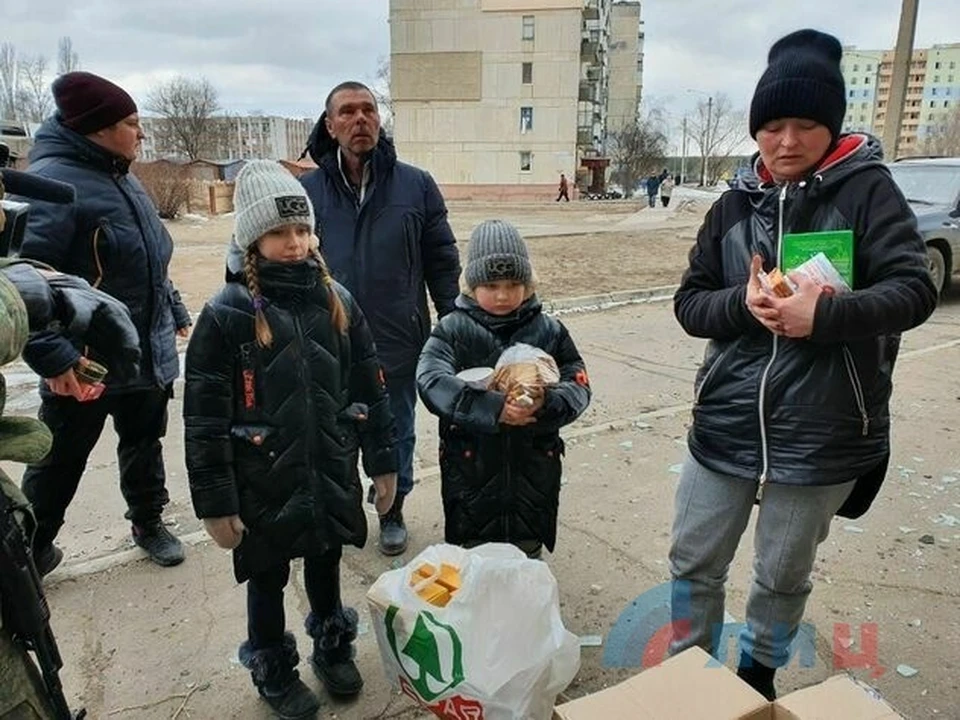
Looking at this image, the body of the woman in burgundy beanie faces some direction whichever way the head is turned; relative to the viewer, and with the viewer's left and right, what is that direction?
facing the viewer and to the right of the viewer

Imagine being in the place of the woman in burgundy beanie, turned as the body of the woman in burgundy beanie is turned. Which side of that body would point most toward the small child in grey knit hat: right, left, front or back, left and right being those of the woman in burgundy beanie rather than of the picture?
front

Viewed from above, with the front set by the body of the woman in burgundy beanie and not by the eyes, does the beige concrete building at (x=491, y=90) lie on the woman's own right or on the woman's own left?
on the woman's own left

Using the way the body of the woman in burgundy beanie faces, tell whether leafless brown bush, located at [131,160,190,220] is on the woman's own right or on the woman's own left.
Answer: on the woman's own left

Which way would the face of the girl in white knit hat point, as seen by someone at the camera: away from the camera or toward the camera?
toward the camera

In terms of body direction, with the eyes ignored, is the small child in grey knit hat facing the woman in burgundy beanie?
no

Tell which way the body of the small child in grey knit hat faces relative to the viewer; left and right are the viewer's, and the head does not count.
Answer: facing the viewer

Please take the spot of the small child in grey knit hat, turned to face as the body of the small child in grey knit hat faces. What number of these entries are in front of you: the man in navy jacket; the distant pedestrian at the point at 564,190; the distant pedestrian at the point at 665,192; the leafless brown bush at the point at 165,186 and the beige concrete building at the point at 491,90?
0

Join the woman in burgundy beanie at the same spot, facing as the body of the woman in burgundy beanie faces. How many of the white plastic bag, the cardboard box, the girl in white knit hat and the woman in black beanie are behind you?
0

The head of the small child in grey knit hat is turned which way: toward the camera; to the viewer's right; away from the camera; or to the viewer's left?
toward the camera

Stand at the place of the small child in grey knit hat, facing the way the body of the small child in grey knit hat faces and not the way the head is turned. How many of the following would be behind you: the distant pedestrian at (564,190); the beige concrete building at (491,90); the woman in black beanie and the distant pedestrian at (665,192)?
3
